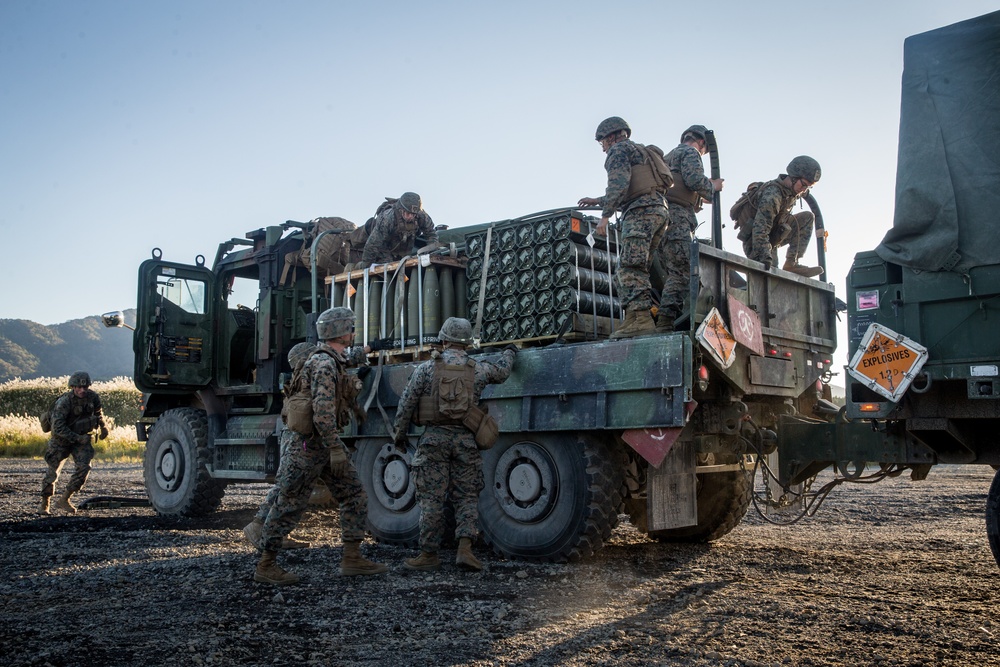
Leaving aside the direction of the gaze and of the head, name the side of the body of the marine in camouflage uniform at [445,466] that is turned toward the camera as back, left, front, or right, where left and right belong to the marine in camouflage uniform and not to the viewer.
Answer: back

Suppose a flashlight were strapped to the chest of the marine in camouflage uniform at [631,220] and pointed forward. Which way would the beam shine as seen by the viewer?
to the viewer's left

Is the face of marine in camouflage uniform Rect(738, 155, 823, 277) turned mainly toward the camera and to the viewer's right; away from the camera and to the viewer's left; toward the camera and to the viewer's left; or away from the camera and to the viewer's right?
toward the camera and to the viewer's right

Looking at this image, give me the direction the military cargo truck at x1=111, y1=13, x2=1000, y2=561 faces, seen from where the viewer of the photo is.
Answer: facing away from the viewer and to the left of the viewer

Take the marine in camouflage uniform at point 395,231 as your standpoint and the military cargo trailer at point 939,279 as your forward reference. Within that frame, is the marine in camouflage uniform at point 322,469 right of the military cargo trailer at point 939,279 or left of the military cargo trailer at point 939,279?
right

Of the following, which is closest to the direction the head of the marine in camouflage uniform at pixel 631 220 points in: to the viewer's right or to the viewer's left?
to the viewer's left

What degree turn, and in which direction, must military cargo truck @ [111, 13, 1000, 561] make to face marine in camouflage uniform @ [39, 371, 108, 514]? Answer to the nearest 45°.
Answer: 0° — it already faces them
